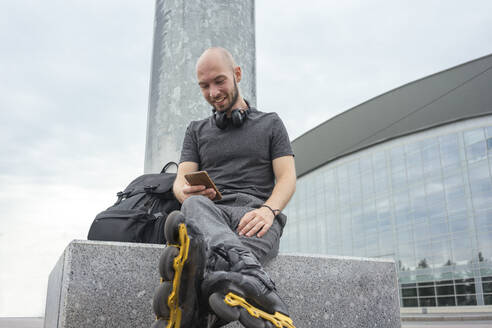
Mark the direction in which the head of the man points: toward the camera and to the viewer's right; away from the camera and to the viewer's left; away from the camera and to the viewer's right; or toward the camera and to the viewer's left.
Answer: toward the camera and to the viewer's left

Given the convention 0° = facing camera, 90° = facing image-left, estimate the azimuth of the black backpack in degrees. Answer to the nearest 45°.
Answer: approximately 45°

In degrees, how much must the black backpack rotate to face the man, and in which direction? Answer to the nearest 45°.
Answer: approximately 90° to its left
